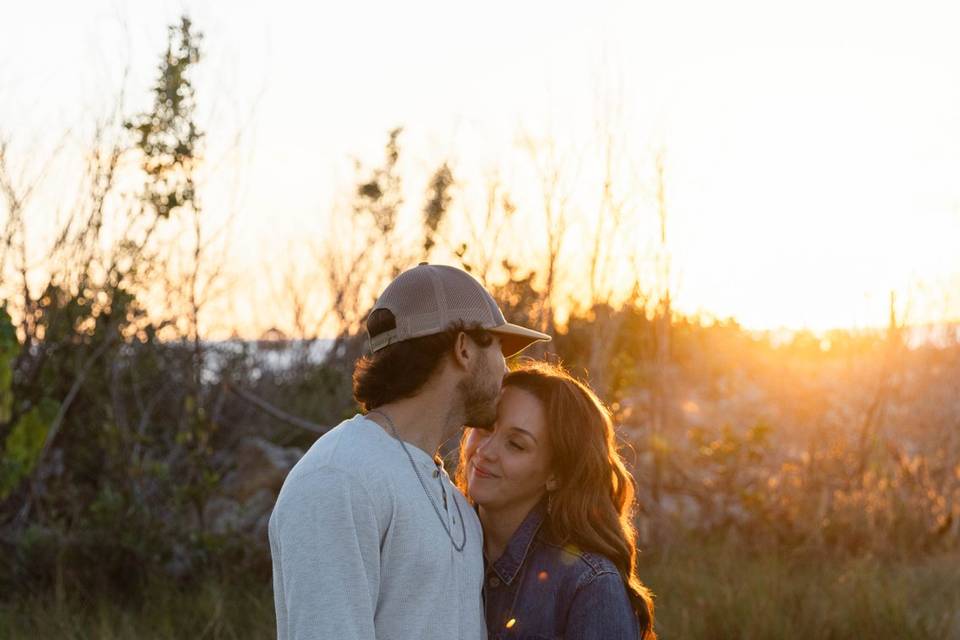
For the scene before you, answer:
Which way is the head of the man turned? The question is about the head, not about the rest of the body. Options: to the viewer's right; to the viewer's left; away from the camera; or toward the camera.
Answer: to the viewer's right

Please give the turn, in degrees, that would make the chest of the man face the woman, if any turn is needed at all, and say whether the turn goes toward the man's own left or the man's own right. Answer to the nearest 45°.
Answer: approximately 45° to the man's own left

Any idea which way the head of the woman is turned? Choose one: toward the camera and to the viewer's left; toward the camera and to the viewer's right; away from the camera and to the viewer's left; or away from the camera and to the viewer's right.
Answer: toward the camera and to the viewer's left

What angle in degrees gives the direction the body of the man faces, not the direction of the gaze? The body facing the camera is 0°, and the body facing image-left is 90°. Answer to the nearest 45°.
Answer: approximately 270°
